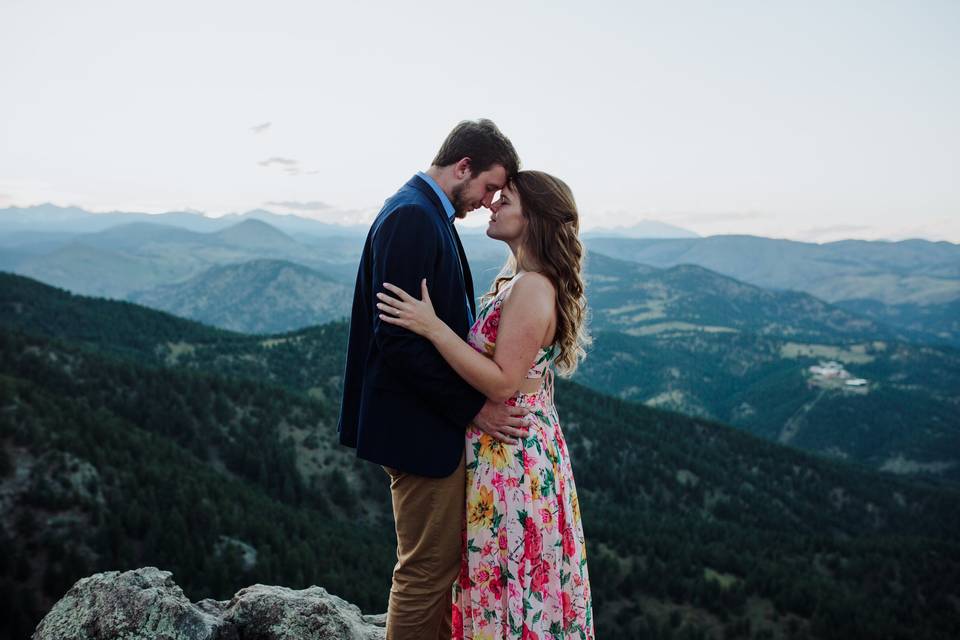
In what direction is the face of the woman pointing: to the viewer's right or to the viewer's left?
to the viewer's left

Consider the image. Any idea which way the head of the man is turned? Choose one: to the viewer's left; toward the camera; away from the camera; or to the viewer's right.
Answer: to the viewer's right

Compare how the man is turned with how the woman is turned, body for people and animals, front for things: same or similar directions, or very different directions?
very different directions

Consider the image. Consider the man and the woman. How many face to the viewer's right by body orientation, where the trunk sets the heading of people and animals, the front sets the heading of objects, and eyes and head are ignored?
1

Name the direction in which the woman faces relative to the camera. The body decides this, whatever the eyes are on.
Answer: to the viewer's left

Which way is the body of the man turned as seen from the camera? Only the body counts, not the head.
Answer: to the viewer's right

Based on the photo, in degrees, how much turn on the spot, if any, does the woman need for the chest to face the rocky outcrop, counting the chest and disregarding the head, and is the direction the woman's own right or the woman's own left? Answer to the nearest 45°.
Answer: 0° — they already face it
